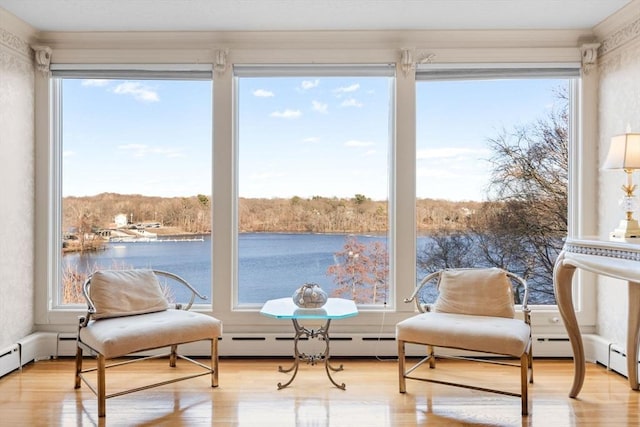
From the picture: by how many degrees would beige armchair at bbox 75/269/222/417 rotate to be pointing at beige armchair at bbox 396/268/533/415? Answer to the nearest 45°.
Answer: approximately 45° to its left

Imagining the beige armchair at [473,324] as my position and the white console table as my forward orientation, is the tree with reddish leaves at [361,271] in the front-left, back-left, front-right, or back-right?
back-left

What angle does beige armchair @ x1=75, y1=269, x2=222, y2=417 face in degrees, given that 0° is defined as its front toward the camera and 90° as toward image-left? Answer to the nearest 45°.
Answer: approximately 315°

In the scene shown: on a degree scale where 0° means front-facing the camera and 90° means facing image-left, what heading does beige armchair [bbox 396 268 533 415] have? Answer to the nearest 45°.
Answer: approximately 45°

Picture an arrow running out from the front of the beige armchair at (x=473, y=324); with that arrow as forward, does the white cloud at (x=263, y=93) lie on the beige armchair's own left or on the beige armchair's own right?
on the beige armchair's own right

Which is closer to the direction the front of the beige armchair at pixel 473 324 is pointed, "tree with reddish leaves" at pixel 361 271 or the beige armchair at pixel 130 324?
the beige armchair

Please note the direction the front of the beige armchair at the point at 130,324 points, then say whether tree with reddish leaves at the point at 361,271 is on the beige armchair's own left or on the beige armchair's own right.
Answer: on the beige armchair's own left

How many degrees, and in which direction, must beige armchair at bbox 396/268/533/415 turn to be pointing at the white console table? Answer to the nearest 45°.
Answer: approximately 135° to its left
